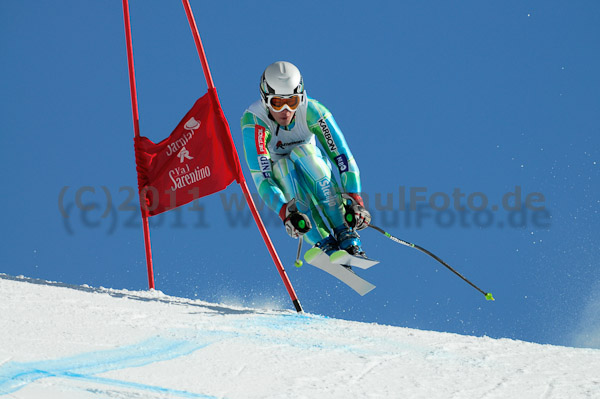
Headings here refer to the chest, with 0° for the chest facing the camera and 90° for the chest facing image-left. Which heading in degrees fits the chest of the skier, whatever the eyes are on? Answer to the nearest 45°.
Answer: approximately 0°

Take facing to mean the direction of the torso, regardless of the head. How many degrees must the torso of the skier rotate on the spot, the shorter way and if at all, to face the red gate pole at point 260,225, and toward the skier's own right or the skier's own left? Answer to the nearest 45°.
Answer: approximately 135° to the skier's own right

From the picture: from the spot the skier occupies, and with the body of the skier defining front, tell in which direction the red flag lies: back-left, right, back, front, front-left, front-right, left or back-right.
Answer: back-right

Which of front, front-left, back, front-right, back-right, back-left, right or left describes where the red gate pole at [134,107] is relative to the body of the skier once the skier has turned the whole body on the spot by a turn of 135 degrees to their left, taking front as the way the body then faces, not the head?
left
